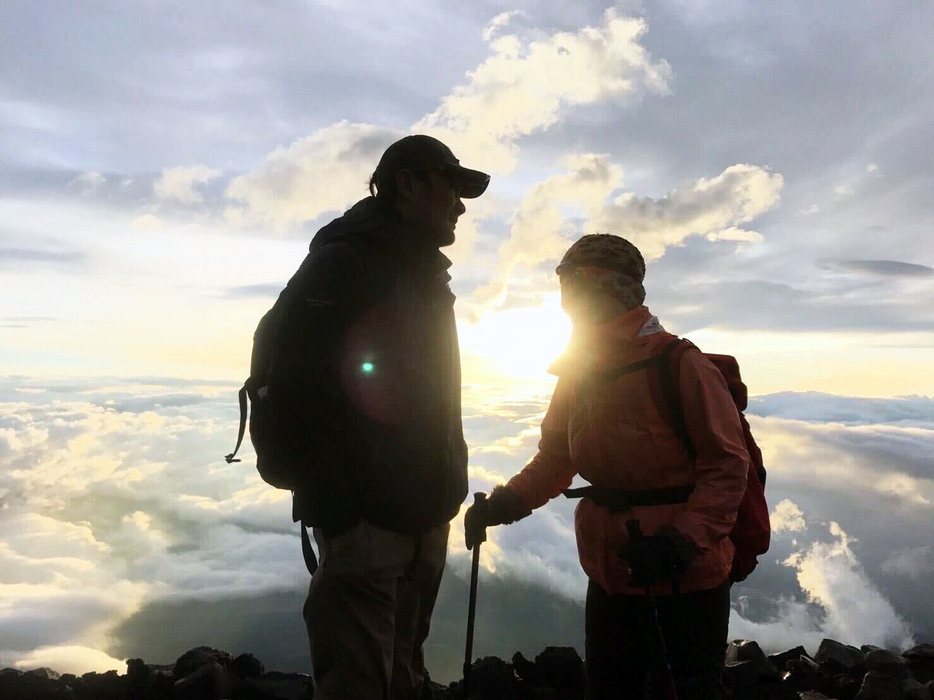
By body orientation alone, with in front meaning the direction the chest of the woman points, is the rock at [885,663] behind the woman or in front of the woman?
behind

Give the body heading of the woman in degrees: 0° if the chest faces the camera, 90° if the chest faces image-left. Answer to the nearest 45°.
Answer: approximately 45°

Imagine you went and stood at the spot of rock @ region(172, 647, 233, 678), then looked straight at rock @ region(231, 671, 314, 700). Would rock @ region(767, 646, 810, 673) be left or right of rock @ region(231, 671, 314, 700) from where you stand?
left

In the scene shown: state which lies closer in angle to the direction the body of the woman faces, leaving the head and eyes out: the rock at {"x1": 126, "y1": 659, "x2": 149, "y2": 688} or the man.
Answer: the man

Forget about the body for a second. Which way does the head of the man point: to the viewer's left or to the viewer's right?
to the viewer's right
